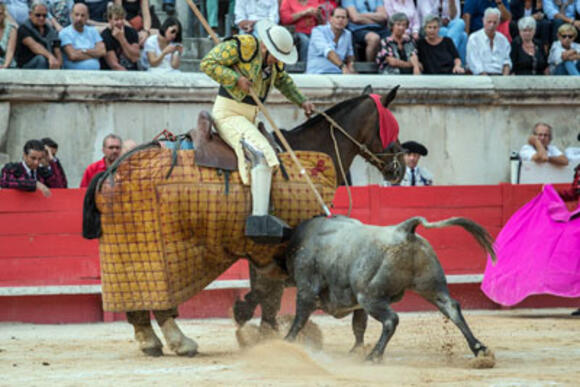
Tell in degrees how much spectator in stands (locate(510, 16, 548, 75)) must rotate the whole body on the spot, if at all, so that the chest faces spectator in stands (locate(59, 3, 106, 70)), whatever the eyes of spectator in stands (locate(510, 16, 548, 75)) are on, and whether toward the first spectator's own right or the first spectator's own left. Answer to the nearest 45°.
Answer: approximately 45° to the first spectator's own right

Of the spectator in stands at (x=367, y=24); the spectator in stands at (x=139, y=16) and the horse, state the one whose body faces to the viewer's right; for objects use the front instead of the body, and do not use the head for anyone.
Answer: the horse

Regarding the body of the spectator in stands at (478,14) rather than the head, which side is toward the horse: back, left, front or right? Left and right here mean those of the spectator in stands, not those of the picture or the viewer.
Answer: front

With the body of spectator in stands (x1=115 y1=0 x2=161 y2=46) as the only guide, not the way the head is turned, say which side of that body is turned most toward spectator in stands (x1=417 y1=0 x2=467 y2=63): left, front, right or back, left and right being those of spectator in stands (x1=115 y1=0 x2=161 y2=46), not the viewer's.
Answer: left

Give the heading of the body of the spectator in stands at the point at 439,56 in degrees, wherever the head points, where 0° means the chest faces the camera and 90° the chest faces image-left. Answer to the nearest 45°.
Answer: approximately 0°

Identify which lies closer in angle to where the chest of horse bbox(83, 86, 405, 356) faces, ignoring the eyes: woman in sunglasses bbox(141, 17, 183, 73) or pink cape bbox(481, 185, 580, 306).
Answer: the pink cape

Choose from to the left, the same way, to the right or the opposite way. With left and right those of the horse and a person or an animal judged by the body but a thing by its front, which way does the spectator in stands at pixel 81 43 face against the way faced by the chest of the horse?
to the right

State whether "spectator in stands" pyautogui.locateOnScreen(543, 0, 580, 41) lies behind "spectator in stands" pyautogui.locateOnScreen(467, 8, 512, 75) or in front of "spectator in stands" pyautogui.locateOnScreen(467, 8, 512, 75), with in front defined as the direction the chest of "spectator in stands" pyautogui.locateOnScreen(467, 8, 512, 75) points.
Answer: behind

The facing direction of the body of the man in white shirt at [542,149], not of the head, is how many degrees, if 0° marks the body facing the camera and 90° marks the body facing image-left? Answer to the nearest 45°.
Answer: approximately 0°

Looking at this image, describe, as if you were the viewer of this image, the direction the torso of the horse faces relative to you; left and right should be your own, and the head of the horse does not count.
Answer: facing to the right of the viewer

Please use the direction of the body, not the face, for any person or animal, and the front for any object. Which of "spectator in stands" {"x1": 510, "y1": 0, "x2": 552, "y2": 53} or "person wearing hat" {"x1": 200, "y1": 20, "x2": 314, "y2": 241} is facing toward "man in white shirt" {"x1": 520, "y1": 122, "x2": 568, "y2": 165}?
"spectator in stands" {"x1": 510, "y1": 0, "x2": 552, "y2": 53}

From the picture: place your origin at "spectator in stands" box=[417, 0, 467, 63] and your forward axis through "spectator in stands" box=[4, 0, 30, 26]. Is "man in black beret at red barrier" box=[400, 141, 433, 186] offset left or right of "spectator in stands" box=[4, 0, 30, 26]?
left

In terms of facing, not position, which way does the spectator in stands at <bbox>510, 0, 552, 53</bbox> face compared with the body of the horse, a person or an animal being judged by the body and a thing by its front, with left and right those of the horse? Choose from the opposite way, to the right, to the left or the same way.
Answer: to the right

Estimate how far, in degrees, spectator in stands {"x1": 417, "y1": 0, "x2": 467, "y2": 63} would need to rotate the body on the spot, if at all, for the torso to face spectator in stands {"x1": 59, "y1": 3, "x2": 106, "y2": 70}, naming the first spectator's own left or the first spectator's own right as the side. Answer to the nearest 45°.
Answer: approximately 45° to the first spectator's own right
